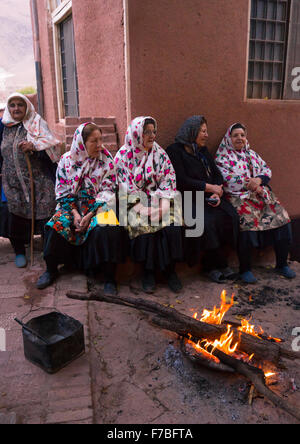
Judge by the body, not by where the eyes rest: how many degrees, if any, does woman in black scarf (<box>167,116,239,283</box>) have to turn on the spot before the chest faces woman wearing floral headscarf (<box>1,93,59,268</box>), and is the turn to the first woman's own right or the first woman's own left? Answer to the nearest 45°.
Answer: approximately 135° to the first woman's own right

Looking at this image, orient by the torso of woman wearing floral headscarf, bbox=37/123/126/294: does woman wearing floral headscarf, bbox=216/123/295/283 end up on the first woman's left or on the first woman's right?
on the first woman's left

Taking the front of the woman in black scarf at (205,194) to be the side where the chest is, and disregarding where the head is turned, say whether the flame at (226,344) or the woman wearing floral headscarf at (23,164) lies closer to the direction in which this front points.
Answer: the flame

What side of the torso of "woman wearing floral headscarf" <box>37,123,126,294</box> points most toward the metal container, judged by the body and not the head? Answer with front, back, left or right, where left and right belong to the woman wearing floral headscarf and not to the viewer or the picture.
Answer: front

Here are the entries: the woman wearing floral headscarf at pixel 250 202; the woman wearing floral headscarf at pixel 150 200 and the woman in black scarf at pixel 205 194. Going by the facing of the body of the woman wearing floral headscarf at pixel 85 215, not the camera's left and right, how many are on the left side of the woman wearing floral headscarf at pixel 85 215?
3

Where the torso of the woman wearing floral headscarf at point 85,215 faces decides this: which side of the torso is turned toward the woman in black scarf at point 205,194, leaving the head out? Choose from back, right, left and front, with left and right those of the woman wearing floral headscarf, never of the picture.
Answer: left

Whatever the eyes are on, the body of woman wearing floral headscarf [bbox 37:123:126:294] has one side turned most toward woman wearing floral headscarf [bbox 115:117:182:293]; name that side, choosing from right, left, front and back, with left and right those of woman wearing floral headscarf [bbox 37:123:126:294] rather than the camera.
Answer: left

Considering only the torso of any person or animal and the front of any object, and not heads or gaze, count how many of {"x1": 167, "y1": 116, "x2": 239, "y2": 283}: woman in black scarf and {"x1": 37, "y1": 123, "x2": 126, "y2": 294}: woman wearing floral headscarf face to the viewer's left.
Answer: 0

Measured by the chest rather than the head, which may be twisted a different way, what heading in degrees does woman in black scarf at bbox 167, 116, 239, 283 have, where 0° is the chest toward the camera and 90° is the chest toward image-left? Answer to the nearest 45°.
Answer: approximately 315°

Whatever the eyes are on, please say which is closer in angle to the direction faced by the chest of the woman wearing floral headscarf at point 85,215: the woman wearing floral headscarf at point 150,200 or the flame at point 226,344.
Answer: the flame
